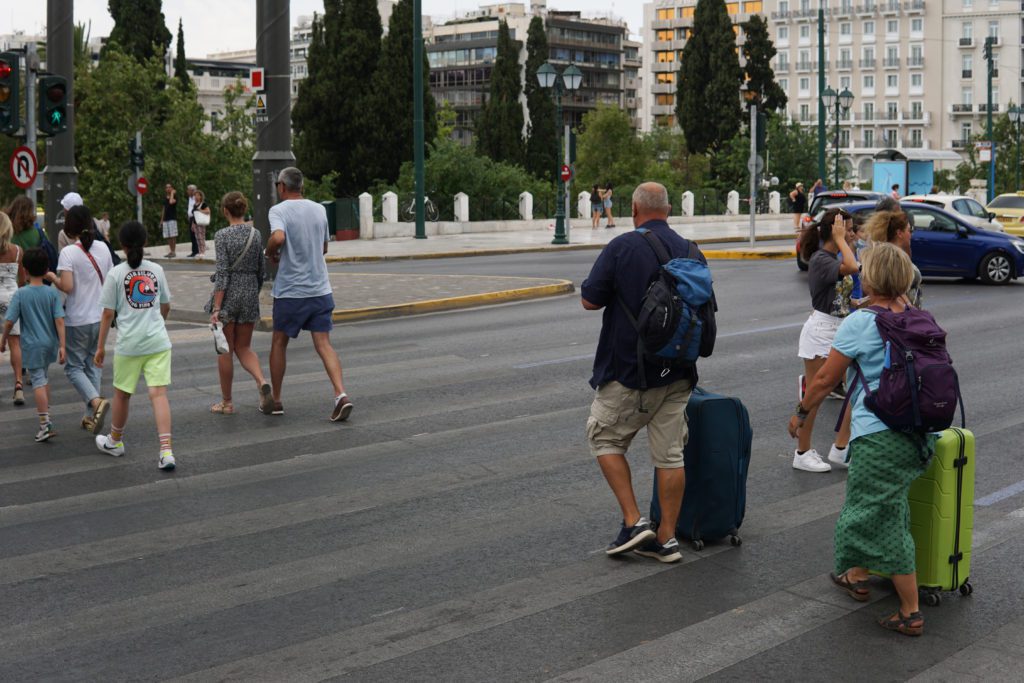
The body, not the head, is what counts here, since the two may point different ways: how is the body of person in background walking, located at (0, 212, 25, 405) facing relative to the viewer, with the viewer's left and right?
facing away from the viewer

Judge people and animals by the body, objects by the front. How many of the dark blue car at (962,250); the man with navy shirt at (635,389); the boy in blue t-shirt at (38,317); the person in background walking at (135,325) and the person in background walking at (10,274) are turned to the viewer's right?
1

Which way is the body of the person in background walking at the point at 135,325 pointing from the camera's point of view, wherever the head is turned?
away from the camera

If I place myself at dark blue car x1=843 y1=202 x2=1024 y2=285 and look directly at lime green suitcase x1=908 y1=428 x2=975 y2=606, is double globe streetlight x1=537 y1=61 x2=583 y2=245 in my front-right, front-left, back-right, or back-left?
back-right

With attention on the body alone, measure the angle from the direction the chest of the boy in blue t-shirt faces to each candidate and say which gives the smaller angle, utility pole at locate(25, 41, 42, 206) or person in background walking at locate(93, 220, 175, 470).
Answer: the utility pole

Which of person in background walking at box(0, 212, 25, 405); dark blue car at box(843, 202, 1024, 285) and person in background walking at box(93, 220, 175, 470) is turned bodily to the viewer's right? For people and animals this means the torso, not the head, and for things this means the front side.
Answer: the dark blue car

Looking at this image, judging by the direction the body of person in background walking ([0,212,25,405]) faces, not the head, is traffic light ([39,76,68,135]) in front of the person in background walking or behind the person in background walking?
in front

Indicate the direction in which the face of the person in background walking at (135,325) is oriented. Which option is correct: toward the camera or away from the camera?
away from the camera

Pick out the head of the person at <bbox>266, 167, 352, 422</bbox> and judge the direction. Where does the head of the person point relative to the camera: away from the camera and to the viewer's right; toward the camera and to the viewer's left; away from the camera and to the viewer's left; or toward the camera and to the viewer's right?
away from the camera and to the viewer's left

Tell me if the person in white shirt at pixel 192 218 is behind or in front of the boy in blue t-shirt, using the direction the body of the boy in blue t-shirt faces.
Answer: in front

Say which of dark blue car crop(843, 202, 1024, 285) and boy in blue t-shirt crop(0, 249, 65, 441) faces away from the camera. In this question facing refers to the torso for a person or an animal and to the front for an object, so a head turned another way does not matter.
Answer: the boy in blue t-shirt

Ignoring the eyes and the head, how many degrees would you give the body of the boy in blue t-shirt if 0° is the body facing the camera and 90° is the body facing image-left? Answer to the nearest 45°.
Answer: approximately 180°

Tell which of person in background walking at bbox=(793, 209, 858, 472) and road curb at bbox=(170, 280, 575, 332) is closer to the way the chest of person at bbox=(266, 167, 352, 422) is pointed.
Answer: the road curb

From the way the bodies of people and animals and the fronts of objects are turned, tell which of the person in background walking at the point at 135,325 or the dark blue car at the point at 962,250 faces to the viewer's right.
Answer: the dark blue car

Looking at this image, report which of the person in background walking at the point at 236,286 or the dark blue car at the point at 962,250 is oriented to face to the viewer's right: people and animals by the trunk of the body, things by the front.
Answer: the dark blue car
